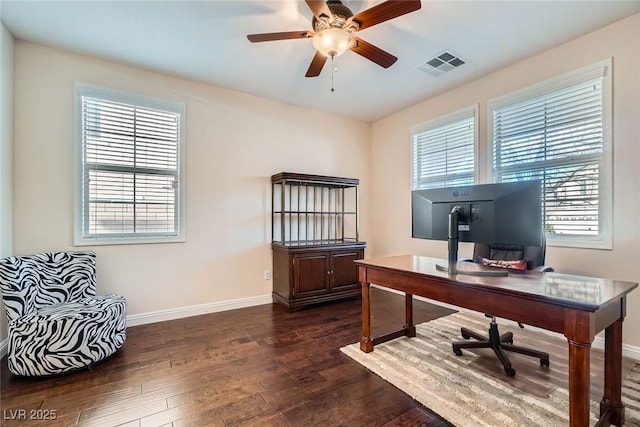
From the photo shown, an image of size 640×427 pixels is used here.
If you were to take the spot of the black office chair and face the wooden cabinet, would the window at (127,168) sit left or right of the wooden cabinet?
left

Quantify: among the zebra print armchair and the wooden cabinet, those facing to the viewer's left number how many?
0

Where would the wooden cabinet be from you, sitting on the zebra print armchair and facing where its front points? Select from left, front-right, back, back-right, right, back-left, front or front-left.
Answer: front-left

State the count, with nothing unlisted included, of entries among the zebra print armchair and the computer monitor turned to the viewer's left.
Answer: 0

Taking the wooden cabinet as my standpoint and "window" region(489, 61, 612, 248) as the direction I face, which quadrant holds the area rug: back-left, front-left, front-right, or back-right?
front-right

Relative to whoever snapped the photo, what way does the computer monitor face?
facing away from the viewer and to the right of the viewer

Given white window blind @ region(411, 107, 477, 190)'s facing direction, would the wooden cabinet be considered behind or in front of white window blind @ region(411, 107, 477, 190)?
in front

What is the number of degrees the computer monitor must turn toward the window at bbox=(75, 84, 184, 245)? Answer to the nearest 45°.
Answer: approximately 135° to its left

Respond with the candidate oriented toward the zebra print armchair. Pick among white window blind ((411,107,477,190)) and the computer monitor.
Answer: the white window blind

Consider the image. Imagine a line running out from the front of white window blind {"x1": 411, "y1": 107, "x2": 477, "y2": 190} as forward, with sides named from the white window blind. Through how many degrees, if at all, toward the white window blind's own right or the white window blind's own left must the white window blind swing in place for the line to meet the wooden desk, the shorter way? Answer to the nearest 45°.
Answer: approximately 45° to the white window blind's own left

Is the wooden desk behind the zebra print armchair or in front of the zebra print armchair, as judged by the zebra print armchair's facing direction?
in front

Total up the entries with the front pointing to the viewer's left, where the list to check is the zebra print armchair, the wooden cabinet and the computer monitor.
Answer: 0

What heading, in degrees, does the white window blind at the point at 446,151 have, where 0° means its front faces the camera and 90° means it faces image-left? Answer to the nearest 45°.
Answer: approximately 45°

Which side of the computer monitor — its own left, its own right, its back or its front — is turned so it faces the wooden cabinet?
left

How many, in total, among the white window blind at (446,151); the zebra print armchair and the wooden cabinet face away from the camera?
0

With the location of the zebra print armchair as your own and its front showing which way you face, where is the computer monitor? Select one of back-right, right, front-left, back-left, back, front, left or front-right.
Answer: front
